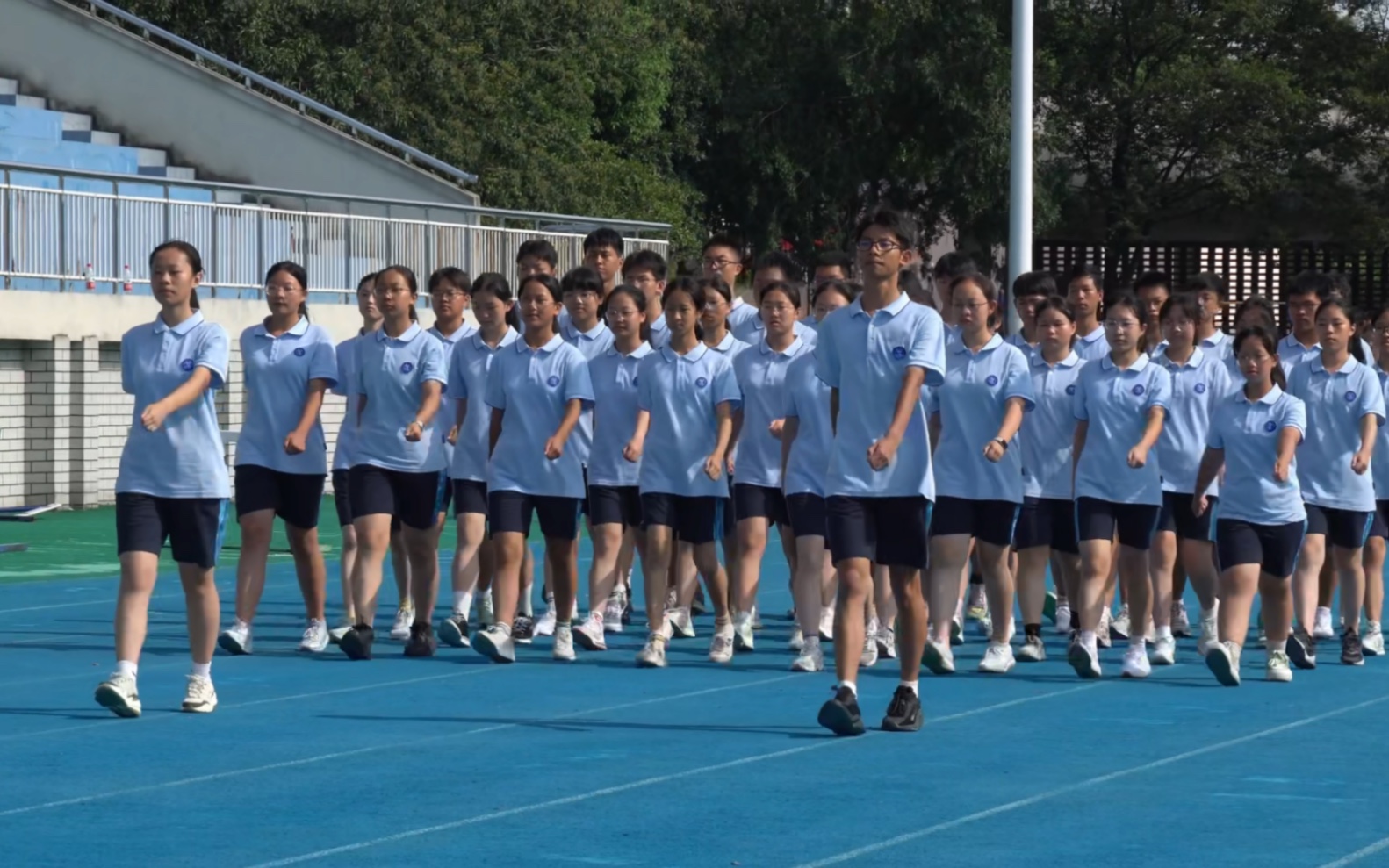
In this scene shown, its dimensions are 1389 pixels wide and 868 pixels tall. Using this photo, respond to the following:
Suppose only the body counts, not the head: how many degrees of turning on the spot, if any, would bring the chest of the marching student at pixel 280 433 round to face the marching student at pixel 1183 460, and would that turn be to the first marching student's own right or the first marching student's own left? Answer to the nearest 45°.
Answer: approximately 135° to the first marching student's own left

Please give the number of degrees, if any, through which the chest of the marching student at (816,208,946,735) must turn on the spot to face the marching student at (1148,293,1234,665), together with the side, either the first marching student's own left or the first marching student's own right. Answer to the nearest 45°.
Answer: approximately 180°

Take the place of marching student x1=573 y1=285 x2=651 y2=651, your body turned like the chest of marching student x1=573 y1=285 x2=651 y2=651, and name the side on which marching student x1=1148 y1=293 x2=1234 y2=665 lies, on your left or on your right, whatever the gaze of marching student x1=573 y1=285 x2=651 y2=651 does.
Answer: on your left

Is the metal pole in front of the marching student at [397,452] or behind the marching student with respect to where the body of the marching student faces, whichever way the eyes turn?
behind

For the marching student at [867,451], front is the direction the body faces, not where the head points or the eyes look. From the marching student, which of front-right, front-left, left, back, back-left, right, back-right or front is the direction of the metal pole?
back-right

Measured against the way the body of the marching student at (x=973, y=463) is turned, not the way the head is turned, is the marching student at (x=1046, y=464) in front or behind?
behind
